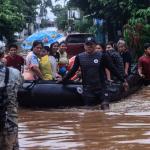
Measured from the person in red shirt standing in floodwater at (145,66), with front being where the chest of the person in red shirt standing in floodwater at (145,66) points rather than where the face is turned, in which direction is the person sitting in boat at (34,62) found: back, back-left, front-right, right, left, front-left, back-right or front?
right

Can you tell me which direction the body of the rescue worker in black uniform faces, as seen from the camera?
toward the camera

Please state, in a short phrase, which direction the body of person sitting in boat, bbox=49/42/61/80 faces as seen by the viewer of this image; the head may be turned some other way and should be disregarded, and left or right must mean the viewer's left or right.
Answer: facing the viewer and to the right of the viewer

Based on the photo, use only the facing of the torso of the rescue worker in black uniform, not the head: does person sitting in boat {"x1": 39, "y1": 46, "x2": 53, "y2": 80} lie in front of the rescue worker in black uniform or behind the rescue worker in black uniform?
behind

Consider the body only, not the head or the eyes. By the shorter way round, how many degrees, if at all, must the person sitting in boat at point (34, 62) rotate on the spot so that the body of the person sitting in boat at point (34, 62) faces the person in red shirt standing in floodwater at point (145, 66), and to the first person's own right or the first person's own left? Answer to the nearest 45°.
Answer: approximately 45° to the first person's own left

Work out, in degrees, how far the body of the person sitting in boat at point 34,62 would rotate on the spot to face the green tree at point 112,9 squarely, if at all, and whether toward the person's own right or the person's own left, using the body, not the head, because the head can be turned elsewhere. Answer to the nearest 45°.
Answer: approximately 90° to the person's own left

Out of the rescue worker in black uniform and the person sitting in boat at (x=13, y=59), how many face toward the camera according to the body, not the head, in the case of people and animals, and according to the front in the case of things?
2

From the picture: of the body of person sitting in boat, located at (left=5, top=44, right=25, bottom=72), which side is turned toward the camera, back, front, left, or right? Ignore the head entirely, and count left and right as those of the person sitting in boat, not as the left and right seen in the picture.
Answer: front

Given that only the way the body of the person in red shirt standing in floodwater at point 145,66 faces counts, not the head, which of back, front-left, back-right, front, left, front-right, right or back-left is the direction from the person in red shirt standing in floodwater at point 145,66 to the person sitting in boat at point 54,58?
right
